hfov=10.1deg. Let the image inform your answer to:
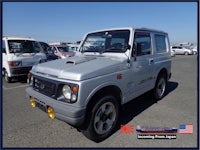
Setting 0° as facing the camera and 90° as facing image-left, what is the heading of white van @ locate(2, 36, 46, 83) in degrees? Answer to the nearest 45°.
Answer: approximately 315°

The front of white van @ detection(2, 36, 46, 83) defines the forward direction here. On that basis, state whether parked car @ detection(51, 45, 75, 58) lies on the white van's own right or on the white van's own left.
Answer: on the white van's own left

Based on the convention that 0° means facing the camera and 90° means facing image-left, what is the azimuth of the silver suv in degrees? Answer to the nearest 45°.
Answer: approximately 45°

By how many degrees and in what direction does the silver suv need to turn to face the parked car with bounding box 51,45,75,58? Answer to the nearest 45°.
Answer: approximately 135° to its right

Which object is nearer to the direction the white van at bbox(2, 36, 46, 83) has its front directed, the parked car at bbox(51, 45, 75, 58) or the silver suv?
the silver suv

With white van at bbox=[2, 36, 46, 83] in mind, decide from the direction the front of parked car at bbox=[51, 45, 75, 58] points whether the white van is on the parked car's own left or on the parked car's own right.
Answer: on the parked car's own right

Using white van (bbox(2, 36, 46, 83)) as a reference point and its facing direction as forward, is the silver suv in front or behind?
in front

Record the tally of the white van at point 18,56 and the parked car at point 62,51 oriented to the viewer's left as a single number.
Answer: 0

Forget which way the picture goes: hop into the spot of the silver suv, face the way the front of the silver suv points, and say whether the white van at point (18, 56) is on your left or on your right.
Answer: on your right

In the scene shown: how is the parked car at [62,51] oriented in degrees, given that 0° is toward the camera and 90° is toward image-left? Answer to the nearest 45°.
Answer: approximately 315°
